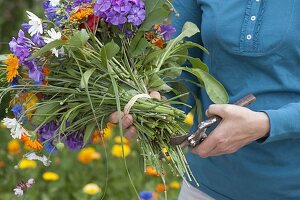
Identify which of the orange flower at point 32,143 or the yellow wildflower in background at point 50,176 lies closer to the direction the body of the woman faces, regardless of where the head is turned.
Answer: the orange flower

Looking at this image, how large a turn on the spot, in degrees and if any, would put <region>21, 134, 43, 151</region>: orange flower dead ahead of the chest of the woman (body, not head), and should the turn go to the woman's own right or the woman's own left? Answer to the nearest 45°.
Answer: approximately 45° to the woman's own right
